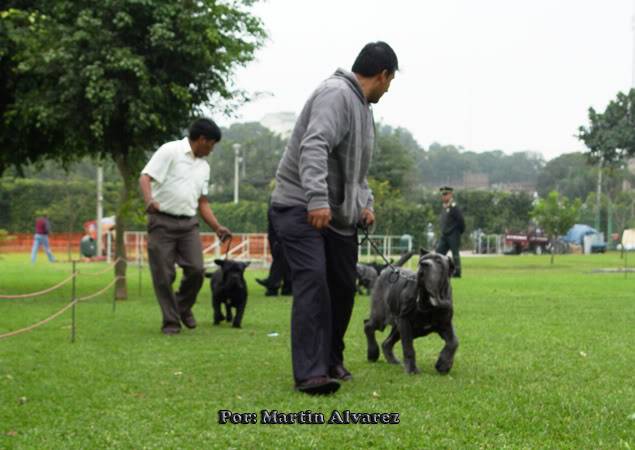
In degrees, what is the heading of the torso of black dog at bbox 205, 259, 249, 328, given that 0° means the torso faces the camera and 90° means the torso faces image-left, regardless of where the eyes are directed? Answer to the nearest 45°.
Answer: approximately 0°

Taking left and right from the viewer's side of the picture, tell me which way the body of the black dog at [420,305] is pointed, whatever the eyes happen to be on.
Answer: facing the viewer and to the right of the viewer

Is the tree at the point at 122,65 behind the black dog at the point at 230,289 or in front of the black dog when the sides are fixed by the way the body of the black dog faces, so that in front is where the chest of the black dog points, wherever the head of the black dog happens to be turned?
behind

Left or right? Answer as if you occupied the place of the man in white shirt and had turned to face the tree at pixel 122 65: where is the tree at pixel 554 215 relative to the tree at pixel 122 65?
right

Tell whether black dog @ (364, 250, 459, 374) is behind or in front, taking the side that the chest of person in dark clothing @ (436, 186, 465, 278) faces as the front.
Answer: in front

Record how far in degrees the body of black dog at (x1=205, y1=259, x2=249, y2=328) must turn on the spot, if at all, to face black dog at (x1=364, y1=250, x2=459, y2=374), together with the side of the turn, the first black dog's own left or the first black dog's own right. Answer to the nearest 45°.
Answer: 0° — it already faces it

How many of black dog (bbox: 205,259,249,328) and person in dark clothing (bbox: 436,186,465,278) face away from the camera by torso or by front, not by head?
0

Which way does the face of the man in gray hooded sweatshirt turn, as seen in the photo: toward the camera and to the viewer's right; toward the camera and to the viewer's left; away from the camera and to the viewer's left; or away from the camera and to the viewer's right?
away from the camera and to the viewer's right

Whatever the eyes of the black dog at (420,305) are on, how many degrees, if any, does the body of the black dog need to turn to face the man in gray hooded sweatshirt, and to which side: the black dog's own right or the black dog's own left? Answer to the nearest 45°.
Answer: approximately 90° to the black dog's own right

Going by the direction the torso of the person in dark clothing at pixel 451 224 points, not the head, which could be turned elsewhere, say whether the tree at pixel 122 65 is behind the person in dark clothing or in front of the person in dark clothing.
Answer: in front

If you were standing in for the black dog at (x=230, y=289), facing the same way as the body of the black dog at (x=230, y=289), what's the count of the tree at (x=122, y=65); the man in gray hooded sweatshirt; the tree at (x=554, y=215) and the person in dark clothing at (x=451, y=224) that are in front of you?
1

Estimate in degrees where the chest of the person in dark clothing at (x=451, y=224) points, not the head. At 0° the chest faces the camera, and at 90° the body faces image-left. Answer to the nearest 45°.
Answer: approximately 45°
